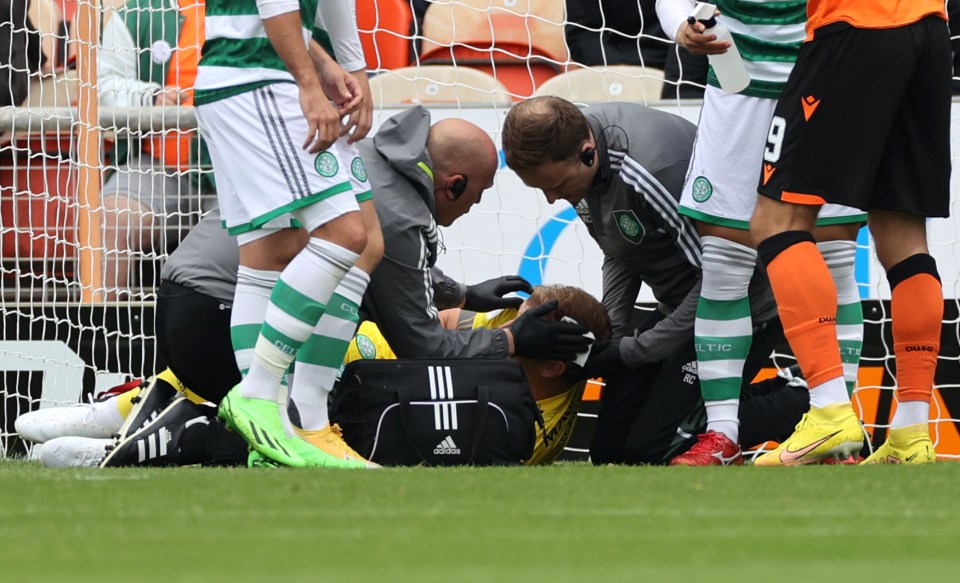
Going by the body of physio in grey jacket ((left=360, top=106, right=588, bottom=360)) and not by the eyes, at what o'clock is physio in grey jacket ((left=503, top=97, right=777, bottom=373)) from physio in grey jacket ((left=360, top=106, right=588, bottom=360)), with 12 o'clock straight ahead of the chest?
physio in grey jacket ((left=503, top=97, right=777, bottom=373)) is roughly at 12 o'clock from physio in grey jacket ((left=360, top=106, right=588, bottom=360)).

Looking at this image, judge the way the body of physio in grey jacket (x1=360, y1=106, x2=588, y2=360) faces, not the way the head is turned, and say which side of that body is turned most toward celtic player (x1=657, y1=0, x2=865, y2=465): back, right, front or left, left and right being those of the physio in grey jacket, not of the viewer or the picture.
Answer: front

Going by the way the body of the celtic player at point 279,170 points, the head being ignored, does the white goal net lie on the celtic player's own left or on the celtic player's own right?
on the celtic player's own left

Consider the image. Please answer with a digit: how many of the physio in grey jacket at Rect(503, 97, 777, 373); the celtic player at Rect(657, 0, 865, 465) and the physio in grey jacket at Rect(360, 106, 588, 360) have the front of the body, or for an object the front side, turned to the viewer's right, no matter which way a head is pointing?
1

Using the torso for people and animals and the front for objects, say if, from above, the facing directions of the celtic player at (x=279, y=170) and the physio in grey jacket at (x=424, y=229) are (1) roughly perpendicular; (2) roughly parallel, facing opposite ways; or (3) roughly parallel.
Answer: roughly parallel

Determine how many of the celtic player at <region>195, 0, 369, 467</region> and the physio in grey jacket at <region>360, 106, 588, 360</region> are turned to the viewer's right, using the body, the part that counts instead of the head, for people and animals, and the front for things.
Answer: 2

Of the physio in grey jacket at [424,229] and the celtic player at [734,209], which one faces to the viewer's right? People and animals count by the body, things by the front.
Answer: the physio in grey jacket

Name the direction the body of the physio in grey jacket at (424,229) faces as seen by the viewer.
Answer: to the viewer's right

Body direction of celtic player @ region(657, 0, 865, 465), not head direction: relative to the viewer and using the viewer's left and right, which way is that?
facing the viewer and to the left of the viewer

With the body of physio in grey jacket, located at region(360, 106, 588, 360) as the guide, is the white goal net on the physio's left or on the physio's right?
on the physio's left
